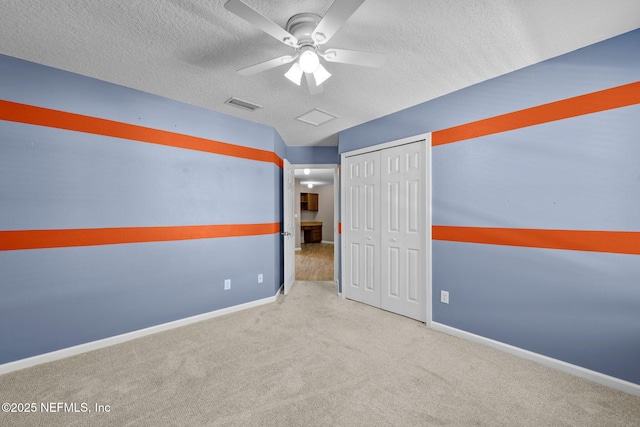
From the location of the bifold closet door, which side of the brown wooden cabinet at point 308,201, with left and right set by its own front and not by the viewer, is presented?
front

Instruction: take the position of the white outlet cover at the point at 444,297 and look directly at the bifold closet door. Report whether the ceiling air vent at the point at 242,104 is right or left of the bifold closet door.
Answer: left

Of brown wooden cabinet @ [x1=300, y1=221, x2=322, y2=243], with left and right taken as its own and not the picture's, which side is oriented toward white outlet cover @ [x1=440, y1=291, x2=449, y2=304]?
front

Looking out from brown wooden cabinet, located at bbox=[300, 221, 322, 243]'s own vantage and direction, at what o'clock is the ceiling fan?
The ceiling fan is roughly at 12 o'clock from the brown wooden cabinet.

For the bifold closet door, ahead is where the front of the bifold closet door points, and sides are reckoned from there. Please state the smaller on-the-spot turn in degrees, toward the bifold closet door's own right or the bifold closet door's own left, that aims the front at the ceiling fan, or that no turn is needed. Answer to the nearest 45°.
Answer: approximately 45° to the bifold closet door's own left

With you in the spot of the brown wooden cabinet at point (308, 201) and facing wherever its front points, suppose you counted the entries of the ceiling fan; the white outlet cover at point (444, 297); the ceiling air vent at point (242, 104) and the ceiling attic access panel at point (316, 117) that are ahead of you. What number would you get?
4

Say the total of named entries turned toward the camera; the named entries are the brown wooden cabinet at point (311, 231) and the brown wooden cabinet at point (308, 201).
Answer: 2

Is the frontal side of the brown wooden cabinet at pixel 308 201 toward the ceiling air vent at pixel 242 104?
yes

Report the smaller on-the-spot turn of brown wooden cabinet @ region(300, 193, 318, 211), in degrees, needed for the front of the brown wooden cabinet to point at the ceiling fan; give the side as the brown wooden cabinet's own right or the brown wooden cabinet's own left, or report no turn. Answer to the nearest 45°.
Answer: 0° — it already faces it

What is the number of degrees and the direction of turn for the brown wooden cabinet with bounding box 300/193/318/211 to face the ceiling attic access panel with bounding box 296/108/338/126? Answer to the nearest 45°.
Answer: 0° — it already faces it
